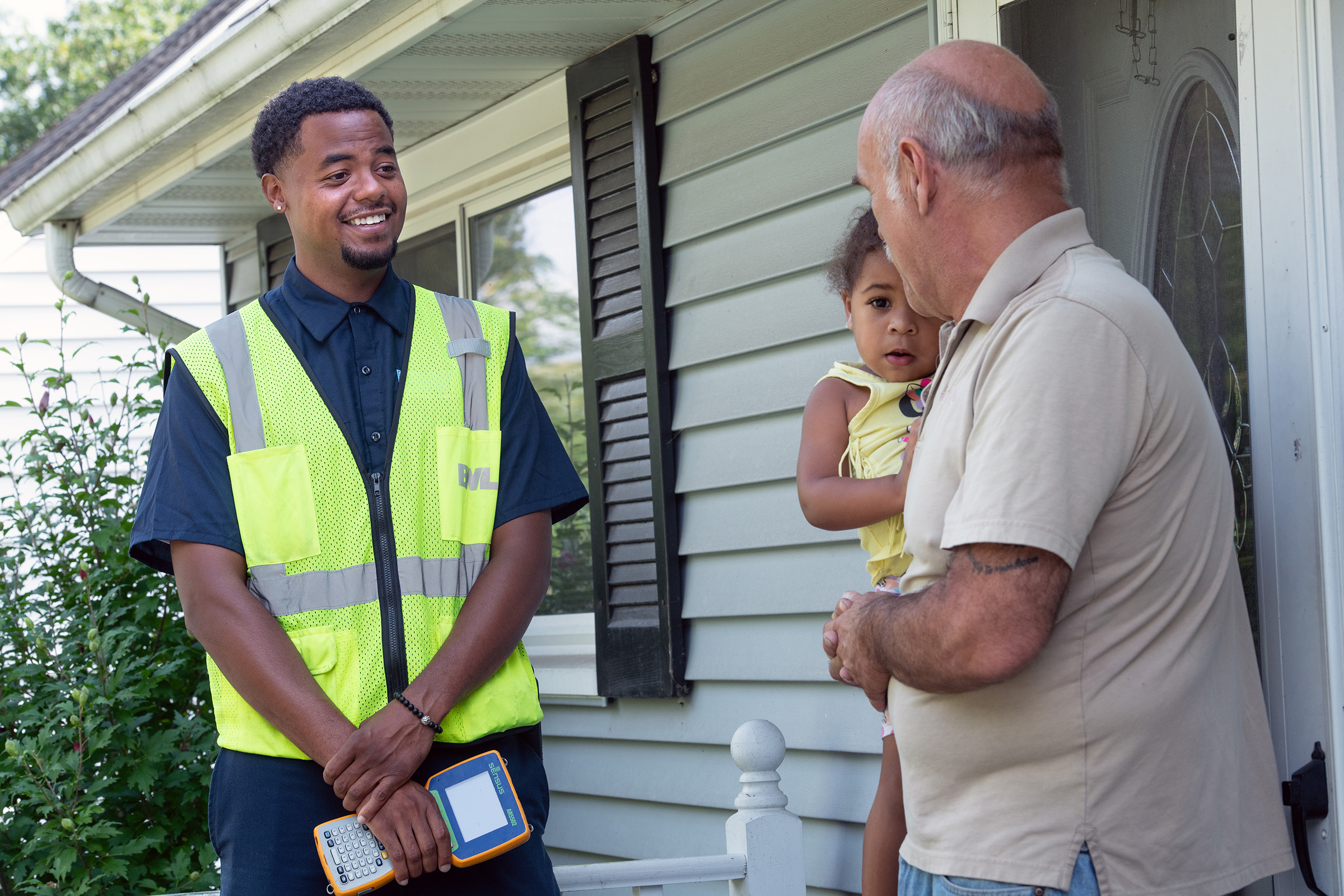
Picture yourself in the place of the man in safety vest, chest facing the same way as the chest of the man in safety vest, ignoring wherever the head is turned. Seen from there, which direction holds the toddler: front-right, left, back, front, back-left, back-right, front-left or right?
left

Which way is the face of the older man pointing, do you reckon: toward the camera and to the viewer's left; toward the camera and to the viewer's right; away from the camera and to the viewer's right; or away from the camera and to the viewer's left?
away from the camera and to the viewer's left

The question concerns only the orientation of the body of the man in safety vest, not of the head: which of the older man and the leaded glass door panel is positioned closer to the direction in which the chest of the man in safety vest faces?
the older man

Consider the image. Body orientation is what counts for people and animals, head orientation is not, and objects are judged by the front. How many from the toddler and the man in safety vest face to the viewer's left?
0

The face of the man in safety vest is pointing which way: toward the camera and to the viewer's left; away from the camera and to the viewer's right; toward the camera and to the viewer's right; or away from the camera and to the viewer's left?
toward the camera and to the viewer's right

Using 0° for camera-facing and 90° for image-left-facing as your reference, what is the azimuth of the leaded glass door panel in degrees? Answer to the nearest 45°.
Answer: approximately 45°

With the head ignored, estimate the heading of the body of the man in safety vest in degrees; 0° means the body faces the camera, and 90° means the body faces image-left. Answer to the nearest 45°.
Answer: approximately 0°

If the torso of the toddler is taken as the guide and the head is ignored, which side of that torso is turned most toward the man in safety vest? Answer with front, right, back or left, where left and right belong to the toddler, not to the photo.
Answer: right

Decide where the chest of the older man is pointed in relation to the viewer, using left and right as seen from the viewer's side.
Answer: facing to the left of the viewer

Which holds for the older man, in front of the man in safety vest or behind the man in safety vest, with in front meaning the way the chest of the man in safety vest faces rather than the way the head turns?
in front

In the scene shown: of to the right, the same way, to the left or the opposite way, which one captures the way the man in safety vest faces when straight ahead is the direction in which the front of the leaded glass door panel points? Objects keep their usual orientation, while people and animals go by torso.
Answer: to the left

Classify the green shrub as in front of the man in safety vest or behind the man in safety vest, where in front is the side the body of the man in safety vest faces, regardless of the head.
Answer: behind

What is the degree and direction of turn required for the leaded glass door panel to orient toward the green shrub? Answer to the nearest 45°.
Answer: approximately 45° to its right

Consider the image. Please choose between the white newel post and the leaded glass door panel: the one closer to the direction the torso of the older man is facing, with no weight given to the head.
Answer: the white newel post
